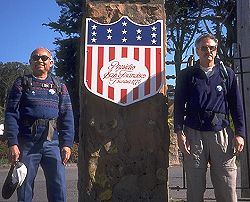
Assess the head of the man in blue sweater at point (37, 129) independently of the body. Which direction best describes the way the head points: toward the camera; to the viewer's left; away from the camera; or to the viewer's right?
toward the camera

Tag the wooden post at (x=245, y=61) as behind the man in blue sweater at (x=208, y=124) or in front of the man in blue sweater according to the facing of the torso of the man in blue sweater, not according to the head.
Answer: behind

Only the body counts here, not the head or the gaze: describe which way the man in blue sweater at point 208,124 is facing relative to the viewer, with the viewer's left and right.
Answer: facing the viewer

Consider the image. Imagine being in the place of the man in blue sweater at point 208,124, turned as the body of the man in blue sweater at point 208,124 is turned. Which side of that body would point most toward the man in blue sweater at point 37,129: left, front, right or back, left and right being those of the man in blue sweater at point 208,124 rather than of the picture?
right

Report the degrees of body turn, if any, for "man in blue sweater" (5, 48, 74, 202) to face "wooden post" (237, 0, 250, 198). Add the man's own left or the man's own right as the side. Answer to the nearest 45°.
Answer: approximately 135° to the man's own left

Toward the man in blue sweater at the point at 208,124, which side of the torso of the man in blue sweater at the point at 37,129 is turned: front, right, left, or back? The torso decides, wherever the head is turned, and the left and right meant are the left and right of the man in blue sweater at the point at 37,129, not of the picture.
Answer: left

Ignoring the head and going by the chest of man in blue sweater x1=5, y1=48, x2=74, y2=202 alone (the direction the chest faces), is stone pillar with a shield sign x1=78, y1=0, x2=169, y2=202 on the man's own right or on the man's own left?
on the man's own left

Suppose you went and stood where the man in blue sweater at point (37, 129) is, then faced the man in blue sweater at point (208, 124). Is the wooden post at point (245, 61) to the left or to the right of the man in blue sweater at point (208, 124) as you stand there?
left

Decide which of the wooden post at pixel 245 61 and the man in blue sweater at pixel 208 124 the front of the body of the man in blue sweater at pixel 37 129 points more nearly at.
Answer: the man in blue sweater

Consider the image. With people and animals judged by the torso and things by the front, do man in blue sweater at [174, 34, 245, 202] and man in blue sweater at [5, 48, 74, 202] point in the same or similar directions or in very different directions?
same or similar directions

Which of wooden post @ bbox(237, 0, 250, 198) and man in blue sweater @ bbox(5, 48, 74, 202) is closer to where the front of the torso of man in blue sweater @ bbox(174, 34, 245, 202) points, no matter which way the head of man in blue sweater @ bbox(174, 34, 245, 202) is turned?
the man in blue sweater

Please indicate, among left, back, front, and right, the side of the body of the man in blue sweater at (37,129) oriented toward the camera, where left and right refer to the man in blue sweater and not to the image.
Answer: front

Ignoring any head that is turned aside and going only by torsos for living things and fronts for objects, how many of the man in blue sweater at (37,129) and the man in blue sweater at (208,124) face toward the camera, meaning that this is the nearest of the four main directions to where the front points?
2
